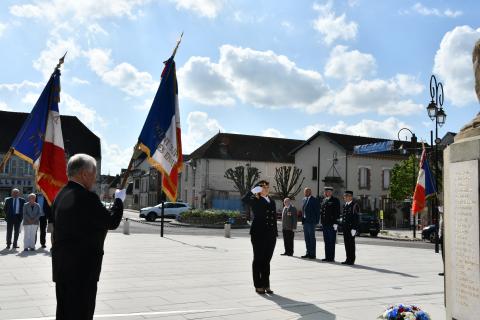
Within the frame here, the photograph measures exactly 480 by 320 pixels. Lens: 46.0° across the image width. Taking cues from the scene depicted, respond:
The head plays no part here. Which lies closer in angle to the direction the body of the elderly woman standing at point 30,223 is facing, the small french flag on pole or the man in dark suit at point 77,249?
the man in dark suit

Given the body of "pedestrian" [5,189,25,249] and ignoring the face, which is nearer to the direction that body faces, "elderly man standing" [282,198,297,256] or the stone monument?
the stone monument

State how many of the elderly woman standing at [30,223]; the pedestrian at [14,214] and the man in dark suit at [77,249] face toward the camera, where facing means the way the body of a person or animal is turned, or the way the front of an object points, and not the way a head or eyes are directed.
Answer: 2

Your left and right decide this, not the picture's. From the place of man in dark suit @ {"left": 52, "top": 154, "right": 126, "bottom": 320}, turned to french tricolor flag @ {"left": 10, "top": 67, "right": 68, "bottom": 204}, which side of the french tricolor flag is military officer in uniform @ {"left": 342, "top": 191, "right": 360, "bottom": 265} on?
right

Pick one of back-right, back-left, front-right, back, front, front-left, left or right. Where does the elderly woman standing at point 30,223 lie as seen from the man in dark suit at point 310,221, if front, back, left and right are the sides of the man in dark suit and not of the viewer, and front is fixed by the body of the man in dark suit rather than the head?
front-right

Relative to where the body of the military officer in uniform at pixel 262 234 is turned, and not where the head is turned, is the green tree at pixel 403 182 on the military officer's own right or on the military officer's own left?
on the military officer's own left

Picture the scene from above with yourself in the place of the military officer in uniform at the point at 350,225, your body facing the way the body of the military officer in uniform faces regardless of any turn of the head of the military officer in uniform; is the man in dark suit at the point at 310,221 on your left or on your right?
on your right

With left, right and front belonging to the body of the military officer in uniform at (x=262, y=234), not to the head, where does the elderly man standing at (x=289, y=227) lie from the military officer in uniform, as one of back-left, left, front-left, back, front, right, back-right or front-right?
back-left

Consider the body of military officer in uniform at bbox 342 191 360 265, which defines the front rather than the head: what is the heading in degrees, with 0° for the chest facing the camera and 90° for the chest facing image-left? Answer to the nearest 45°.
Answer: approximately 45°

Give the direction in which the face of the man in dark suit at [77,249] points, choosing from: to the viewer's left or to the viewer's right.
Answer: to the viewer's right

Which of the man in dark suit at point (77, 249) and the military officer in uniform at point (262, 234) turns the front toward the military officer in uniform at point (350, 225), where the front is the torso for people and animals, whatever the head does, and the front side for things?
the man in dark suit

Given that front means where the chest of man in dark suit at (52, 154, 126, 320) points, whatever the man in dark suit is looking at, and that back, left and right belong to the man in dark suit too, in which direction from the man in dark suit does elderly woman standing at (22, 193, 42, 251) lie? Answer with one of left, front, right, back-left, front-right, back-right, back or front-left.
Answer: front-left

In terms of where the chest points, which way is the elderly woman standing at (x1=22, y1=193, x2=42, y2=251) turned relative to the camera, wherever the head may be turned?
toward the camera

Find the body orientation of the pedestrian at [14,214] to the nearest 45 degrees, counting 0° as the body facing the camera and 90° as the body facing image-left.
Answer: approximately 0°
